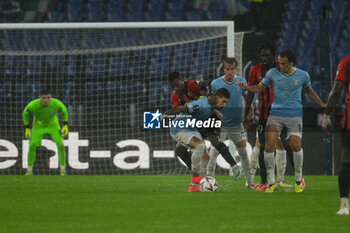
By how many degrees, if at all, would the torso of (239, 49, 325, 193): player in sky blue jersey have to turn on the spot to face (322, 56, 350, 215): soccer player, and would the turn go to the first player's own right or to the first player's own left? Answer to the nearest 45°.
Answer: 0° — they already face them

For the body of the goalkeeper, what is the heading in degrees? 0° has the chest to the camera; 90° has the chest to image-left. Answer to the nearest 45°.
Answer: approximately 0°
